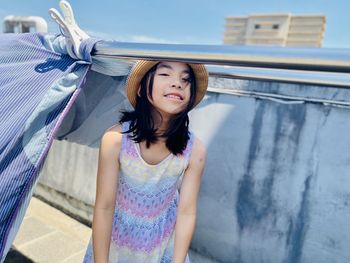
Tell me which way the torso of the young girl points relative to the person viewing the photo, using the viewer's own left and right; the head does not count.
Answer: facing the viewer
